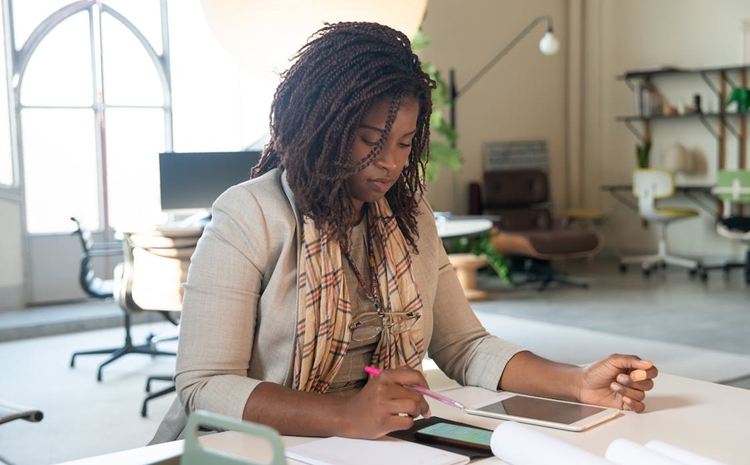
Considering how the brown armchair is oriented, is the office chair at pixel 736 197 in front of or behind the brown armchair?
in front

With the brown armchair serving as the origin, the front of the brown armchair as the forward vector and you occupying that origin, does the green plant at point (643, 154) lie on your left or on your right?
on your left

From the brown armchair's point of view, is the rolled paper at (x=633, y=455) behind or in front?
in front

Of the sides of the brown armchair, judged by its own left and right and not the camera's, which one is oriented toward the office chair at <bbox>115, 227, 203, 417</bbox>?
right

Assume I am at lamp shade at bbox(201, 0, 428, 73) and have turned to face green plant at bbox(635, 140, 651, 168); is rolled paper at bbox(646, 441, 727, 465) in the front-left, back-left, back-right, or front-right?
back-right

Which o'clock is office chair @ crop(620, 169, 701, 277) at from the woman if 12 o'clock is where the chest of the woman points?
The office chair is roughly at 8 o'clock from the woman.

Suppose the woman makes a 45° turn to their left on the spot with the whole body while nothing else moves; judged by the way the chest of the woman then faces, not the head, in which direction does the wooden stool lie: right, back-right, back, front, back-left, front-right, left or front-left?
left

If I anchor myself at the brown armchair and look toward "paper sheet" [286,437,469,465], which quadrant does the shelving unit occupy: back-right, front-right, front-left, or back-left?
back-left

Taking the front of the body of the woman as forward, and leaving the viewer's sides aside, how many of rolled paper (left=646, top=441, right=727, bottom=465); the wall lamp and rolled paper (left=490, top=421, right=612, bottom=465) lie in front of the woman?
2

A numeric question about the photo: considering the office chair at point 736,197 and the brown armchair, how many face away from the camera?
0

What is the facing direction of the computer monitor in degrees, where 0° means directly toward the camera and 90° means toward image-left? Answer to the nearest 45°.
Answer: approximately 0°

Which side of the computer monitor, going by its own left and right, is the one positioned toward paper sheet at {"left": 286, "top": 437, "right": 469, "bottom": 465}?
front
